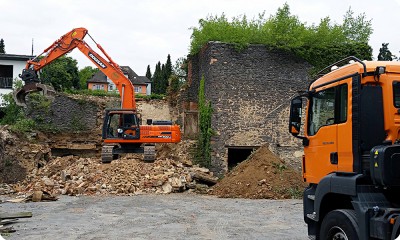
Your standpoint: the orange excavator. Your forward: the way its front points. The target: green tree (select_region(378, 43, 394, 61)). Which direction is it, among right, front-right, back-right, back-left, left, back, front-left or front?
back

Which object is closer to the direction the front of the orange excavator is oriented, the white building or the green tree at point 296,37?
the white building

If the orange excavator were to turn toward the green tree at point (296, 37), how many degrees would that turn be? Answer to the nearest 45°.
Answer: approximately 180°

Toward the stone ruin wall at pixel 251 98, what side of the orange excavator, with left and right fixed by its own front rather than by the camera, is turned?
back

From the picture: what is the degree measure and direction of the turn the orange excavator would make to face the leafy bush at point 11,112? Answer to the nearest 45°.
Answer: approximately 45° to its right

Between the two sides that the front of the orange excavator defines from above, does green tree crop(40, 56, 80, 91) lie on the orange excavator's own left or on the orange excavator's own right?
on the orange excavator's own right

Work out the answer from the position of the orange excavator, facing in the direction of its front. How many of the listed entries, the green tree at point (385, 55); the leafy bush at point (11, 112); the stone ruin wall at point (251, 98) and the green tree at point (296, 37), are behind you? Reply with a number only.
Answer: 3

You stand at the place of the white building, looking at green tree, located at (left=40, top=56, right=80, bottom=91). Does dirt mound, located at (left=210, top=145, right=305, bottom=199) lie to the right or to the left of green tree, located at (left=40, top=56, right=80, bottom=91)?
right

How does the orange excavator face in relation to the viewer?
to the viewer's left
